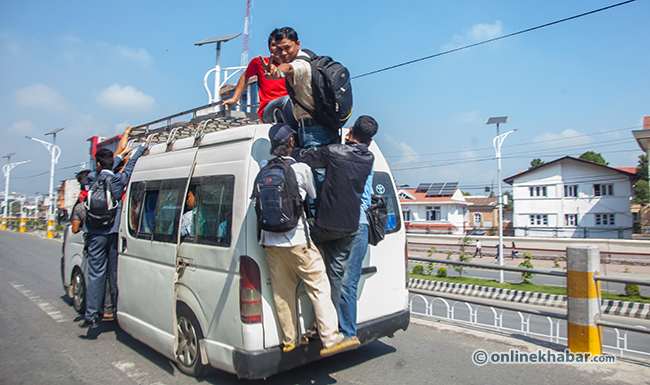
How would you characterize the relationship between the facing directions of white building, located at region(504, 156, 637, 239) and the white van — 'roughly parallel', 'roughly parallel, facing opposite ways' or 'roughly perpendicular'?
roughly perpendicular

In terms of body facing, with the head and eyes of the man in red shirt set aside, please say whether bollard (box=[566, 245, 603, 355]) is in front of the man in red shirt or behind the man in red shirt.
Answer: in front

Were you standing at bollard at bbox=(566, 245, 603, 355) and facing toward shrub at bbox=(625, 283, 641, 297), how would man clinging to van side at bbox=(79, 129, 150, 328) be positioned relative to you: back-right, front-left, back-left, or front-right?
back-left

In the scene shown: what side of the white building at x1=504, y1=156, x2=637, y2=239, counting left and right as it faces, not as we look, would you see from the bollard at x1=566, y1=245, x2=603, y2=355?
front

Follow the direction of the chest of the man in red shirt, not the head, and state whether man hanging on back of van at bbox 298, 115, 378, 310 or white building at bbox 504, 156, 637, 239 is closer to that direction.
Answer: the man hanging on back of van

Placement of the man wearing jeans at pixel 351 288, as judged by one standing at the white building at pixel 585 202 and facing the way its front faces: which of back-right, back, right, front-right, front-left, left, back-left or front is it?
front

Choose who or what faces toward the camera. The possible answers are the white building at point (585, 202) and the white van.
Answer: the white building

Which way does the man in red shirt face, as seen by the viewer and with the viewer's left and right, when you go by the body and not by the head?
facing the viewer and to the right of the viewer

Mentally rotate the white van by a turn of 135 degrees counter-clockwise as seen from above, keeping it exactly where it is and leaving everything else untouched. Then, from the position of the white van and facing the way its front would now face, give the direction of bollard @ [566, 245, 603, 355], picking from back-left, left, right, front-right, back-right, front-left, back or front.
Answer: left

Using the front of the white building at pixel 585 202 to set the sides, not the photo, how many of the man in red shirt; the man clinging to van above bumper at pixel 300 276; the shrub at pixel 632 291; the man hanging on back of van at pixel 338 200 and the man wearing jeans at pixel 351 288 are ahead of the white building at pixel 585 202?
5

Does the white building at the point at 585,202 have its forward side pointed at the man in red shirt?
yes

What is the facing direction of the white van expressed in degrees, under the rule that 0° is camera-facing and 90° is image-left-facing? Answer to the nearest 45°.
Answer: approximately 135°

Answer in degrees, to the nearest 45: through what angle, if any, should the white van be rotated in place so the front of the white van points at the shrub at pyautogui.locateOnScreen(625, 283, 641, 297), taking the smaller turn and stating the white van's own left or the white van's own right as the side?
approximately 90° to the white van's own right

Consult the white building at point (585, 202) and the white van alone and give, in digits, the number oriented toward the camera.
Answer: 1

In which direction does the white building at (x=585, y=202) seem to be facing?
toward the camera

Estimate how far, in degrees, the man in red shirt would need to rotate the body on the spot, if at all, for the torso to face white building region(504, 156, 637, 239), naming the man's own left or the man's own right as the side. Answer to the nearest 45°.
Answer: approximately 90° to the man's own left
